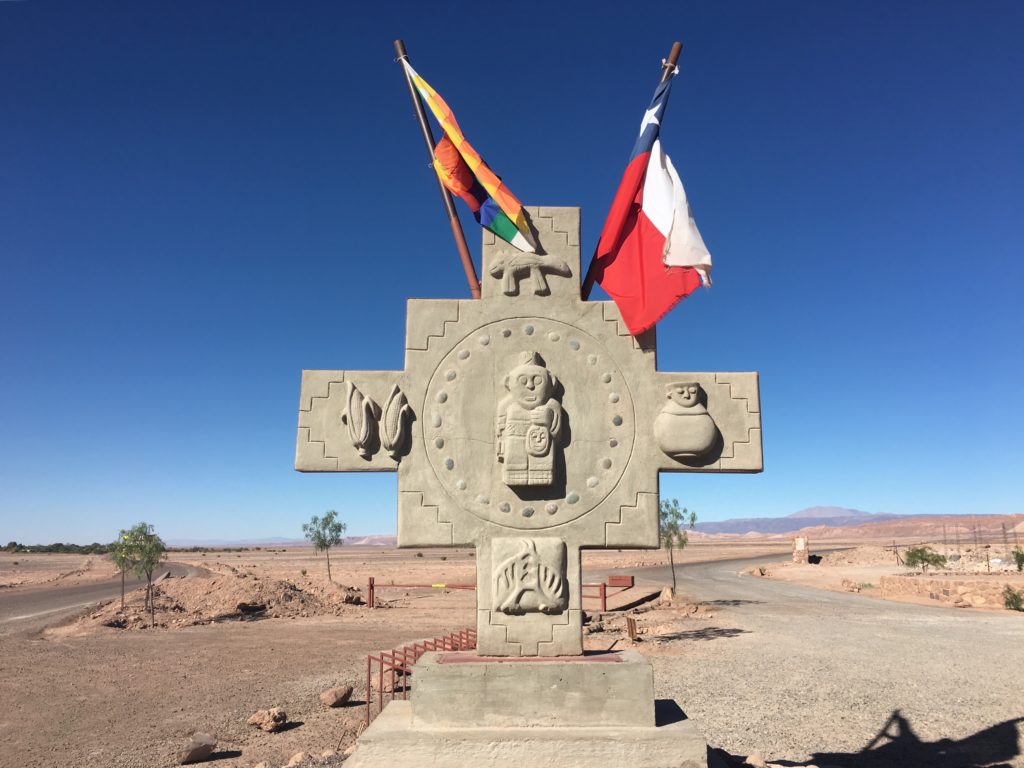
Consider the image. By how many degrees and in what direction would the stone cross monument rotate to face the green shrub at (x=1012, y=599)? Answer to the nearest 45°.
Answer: approximately 135° to its left

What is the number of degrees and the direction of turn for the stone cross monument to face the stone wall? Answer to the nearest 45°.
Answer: approximately 135° to its left

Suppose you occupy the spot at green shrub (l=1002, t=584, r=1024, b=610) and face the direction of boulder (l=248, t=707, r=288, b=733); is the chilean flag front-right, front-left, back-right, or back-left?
front-left

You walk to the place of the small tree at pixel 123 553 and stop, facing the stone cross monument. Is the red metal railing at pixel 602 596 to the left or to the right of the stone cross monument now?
left

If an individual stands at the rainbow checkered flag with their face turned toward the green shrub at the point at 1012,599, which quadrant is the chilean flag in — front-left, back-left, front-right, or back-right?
front-right

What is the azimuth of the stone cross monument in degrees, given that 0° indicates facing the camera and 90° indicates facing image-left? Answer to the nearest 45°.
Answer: approximately 0°
